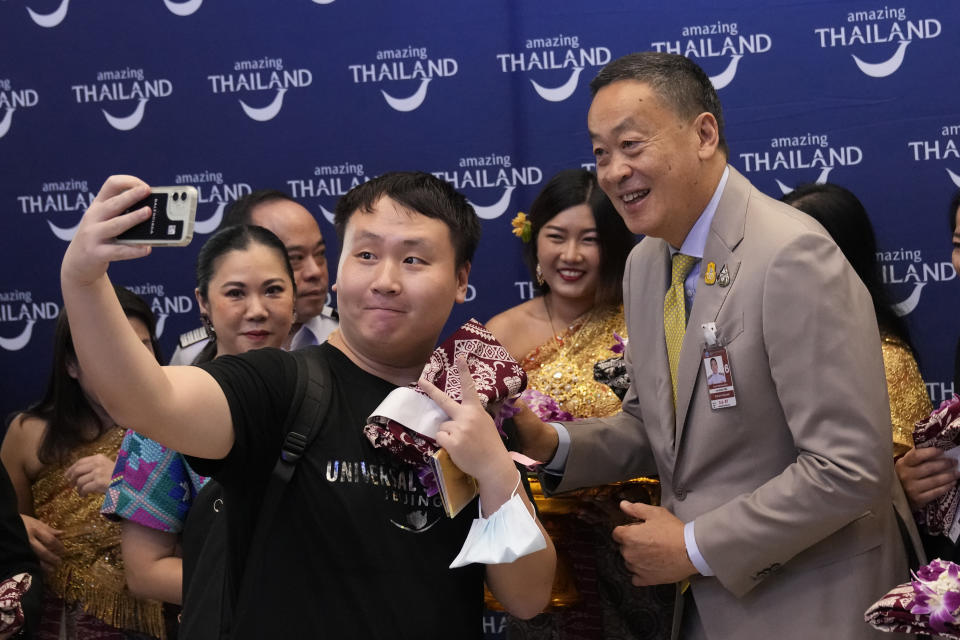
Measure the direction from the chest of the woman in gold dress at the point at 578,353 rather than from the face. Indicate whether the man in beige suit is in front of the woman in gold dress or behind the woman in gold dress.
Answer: in front

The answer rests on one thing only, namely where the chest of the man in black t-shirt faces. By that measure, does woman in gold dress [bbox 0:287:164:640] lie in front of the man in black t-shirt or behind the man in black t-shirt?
behind

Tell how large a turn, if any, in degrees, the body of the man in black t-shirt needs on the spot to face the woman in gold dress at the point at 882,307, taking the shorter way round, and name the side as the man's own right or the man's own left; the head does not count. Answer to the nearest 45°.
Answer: approximately 135° to the man's own left

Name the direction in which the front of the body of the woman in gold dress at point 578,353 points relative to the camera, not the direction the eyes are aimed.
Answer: toward the camera

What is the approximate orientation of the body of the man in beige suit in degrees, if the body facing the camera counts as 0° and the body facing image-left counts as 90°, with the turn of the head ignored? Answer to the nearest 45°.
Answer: approximately 45°

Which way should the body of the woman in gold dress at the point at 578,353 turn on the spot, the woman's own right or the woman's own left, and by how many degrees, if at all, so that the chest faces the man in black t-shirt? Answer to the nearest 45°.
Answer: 0° — they already face them

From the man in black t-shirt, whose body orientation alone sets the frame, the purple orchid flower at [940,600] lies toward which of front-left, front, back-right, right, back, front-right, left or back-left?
left
